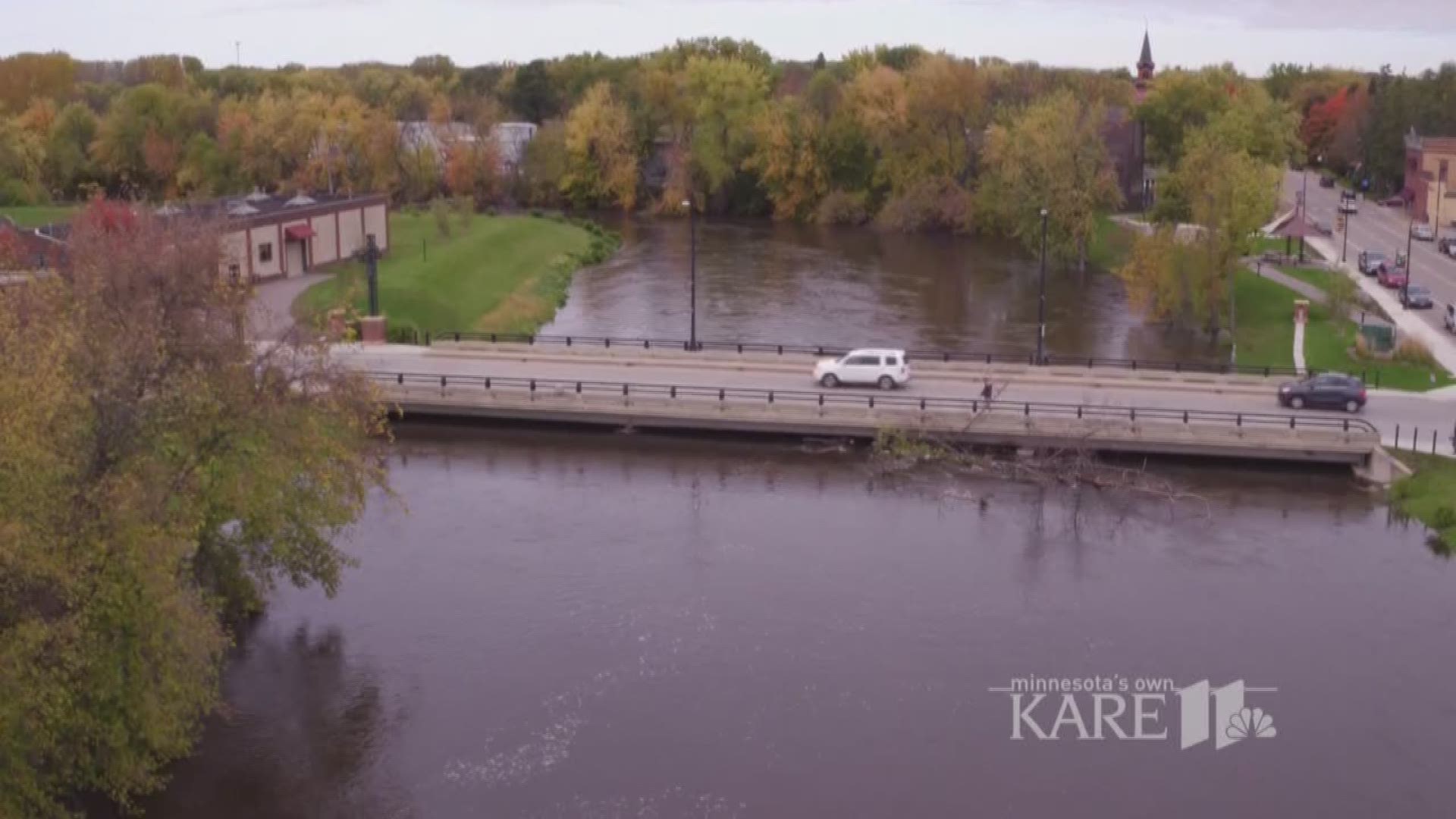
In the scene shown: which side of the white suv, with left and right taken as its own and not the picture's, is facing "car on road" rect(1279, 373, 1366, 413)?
back

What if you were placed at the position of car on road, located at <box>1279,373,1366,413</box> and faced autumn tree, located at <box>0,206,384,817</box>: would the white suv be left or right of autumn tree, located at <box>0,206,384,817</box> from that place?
right

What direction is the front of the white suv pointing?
to the viewer's left

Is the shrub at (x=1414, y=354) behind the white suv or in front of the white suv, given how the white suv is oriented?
behind
